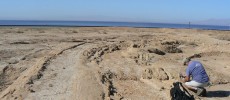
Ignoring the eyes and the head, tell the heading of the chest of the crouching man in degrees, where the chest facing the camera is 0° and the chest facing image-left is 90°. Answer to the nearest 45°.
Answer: approximately 90°
